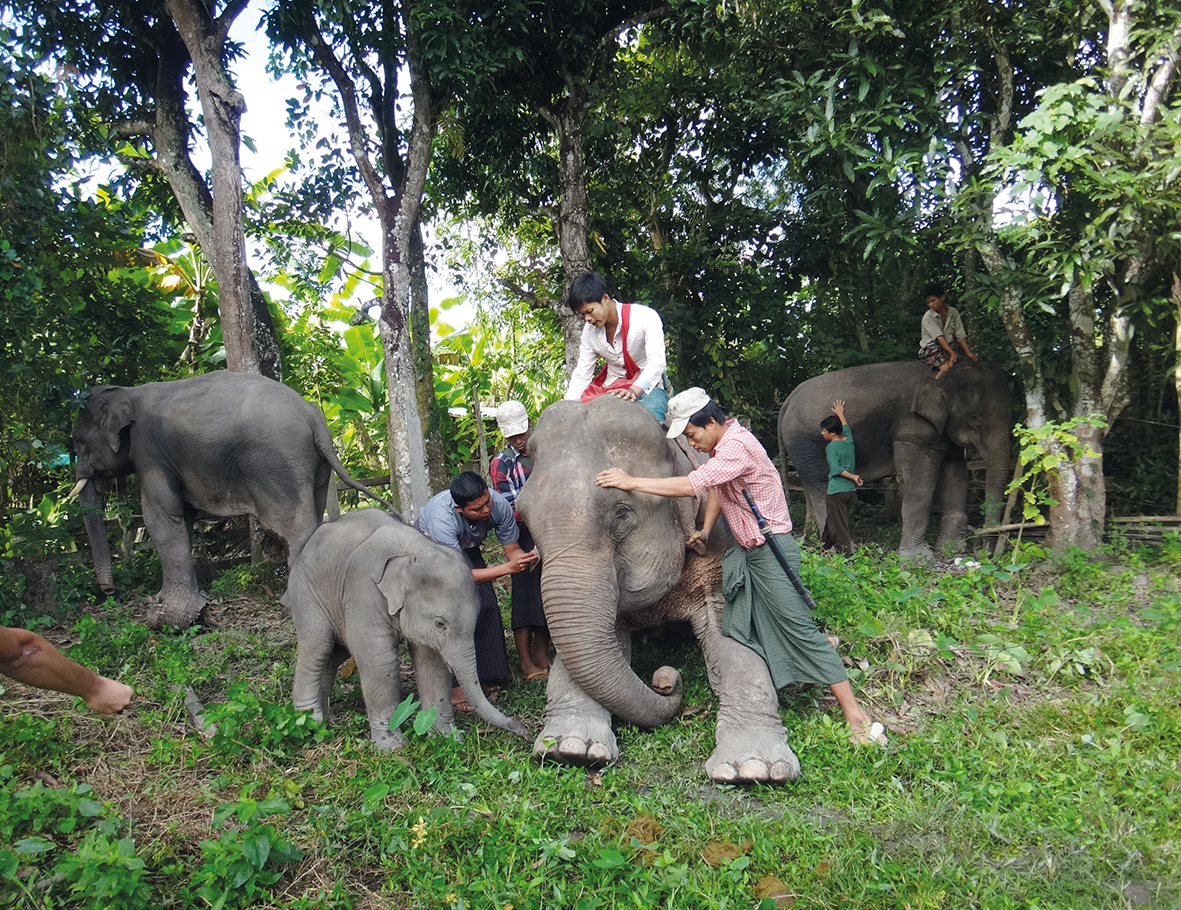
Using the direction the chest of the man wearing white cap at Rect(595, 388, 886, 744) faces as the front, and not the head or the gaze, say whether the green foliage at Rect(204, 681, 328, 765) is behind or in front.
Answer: in front

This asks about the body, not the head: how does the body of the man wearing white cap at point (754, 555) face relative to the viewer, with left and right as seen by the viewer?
facing to the left of the viewer

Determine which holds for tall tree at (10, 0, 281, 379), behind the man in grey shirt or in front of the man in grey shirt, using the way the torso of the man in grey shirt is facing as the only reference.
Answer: behind

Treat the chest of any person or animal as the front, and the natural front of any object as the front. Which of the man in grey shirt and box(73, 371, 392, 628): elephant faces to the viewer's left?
the elephant

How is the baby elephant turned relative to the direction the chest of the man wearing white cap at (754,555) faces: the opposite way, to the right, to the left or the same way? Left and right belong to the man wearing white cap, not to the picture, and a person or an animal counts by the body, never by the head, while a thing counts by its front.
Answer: the opposite way

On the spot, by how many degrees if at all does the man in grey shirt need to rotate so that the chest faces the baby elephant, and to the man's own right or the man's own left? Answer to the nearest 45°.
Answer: approximately 90° to the man's own right

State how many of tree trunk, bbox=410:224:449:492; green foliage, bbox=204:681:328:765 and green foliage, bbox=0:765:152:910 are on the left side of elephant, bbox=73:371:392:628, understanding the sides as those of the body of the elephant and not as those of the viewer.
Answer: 2

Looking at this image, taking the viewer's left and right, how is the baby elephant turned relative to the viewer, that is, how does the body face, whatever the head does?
facing the viewer and to the right of the viewer

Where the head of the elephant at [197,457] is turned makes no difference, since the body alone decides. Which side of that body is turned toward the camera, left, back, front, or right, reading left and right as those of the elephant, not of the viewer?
left

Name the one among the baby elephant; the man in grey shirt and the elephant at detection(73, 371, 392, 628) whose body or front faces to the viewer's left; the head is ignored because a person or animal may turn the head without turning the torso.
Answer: the elephant

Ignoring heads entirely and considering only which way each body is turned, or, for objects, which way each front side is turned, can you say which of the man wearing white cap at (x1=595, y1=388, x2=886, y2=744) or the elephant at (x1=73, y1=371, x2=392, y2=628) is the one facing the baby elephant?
the man wearing white cap

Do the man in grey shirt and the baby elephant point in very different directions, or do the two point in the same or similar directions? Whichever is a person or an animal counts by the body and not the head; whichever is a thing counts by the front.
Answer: same or similar directions

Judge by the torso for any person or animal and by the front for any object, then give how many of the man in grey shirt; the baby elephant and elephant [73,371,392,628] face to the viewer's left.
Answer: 1

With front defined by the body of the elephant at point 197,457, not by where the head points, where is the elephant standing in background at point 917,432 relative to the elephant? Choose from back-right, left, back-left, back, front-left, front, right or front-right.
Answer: back

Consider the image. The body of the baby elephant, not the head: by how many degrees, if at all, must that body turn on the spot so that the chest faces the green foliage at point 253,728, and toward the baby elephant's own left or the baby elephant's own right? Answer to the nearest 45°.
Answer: approximately 135° to the baby elephant's own right

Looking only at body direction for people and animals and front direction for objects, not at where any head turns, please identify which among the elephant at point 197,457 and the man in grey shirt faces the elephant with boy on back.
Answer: the man in grey shirt

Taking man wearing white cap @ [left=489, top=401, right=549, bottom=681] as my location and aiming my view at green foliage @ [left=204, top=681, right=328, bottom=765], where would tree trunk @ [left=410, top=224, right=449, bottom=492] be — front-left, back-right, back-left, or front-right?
back-right
